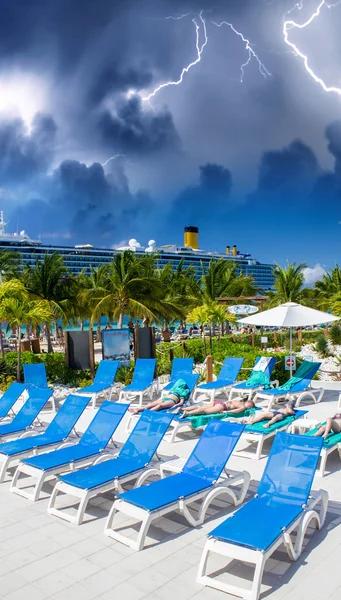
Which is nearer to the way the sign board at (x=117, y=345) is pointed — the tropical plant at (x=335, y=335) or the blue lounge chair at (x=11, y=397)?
the blue lounge chair

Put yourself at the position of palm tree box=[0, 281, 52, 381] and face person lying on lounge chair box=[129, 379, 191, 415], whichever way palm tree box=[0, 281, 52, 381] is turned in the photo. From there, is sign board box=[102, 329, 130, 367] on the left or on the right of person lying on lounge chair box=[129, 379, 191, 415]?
left

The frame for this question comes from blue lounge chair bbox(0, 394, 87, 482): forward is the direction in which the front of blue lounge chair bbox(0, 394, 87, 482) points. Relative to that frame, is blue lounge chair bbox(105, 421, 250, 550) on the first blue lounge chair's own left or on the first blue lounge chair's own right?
on the first blue lounge chair's own left

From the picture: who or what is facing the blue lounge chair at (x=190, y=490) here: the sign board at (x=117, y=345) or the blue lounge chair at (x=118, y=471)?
the sign board

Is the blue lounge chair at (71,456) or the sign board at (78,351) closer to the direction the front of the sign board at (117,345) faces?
the blue lounge chair

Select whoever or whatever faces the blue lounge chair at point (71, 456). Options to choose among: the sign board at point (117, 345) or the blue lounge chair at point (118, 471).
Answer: the sign board

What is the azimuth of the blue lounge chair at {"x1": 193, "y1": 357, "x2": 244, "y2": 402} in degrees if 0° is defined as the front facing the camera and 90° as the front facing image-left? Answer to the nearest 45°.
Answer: approximately 45°

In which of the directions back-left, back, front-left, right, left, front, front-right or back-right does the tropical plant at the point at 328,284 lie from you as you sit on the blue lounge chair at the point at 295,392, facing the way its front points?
back-right

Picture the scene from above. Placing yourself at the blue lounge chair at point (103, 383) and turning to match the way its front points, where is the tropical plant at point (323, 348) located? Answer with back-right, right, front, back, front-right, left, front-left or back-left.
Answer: back

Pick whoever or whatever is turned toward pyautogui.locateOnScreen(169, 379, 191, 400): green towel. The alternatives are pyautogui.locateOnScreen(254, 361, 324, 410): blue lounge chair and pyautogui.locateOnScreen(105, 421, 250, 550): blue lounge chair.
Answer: pyautogui.locateOnScreen(254, 361, 324, 410): blue lounge chair

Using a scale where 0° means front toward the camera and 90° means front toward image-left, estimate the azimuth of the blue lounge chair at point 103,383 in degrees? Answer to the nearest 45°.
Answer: approximately 45°

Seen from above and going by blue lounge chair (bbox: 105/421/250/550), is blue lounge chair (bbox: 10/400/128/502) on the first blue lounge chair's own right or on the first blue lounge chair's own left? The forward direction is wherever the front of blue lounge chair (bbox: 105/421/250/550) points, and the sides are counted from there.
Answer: on the first blue lounge chair's own right
